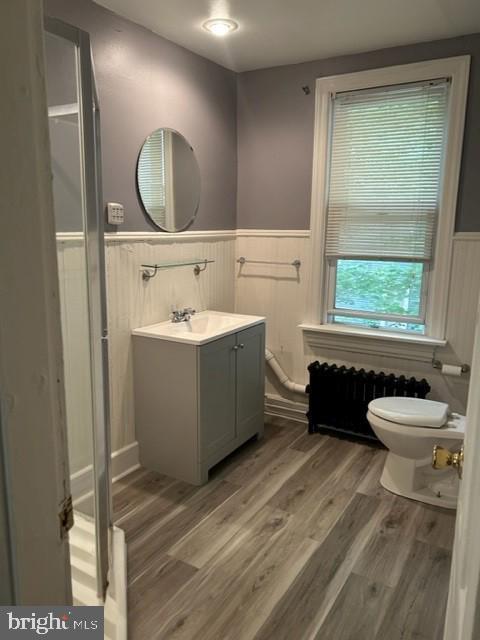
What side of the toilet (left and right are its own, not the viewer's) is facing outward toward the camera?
left

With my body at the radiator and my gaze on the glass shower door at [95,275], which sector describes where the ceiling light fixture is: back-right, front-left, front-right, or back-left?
front-right

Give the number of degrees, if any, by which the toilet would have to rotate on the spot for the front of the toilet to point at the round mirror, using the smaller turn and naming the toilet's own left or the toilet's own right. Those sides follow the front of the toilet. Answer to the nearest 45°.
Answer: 0° — it already faces it

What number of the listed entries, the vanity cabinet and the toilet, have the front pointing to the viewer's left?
1

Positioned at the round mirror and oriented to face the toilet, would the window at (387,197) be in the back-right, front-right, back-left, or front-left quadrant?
front-left

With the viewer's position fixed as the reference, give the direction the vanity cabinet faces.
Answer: facing the viewer and to the right of the viewer

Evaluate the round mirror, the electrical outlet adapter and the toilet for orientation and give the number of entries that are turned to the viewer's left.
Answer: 1

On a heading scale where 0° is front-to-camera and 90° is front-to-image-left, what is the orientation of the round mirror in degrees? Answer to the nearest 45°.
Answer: approximately 315°

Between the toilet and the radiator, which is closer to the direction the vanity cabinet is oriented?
the toilet

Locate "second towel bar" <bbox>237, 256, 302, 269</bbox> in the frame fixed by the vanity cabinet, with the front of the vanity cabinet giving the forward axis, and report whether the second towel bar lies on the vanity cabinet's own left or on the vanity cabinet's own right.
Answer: on the vanity cabinet's own left

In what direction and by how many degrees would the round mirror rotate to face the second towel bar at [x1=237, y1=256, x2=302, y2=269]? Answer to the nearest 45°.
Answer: approximately 90° to its left

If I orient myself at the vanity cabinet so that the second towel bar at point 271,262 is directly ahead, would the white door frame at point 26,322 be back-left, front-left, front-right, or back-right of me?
back-right
